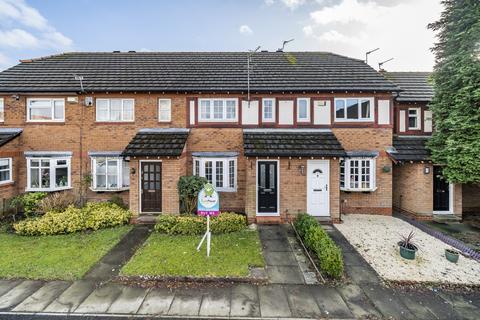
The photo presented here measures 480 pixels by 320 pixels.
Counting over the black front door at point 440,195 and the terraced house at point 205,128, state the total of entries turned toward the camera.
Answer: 2

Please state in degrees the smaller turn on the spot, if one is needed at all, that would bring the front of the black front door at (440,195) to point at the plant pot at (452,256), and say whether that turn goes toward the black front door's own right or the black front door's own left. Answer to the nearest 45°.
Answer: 0° — it already faces it

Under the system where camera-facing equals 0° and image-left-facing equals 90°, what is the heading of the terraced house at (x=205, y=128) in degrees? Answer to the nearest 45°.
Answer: approximately 0°

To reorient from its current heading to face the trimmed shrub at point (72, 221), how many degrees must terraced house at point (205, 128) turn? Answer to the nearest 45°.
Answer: approximately 45° to its right

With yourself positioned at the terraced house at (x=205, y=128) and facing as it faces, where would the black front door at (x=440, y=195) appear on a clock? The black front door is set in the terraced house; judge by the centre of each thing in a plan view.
The black front door is roughly at 9 o'clock from the terraced house.

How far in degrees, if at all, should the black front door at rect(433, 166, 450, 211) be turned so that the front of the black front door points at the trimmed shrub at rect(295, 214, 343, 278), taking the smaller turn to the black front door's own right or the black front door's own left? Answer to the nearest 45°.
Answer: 0° — it already faces it

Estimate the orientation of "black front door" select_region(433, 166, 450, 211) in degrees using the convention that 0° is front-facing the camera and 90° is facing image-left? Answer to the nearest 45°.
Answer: approximately 0°
